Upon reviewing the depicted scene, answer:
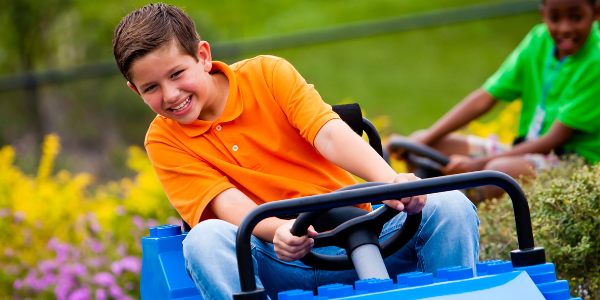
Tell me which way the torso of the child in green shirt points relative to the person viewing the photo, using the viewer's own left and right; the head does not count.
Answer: facing the viewer and to the left of the viewer

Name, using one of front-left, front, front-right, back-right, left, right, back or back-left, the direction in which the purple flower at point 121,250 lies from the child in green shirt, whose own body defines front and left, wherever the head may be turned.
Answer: front-right

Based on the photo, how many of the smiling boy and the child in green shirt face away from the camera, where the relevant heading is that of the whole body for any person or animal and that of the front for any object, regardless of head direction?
0

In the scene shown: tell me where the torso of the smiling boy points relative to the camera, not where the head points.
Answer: toward the camera

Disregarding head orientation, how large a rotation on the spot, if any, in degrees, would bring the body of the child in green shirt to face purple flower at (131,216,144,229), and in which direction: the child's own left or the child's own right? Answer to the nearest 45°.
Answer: approximately 45° to the child's own right

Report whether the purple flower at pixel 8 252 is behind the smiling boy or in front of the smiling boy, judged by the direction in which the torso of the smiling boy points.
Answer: behind

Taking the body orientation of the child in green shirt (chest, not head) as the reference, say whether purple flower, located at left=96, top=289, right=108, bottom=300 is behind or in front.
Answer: in front

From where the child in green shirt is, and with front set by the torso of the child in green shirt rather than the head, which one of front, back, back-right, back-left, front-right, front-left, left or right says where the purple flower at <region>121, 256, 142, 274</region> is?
front-right
